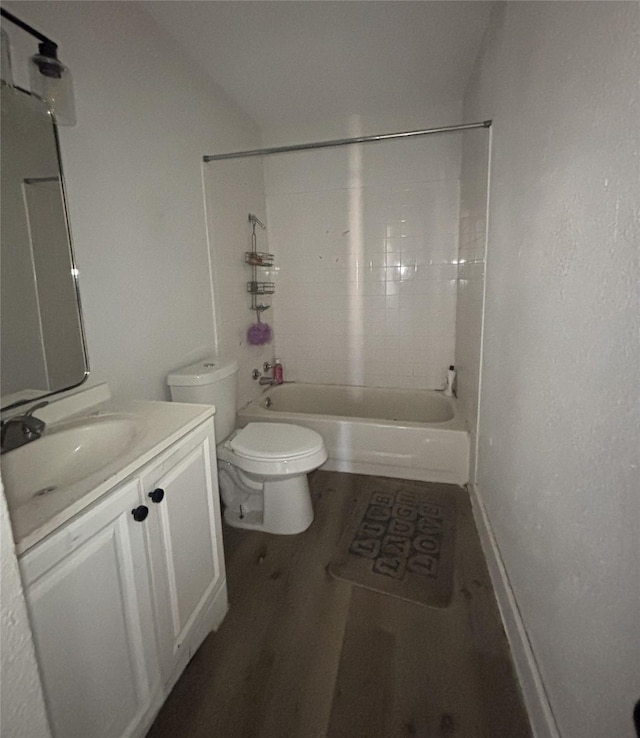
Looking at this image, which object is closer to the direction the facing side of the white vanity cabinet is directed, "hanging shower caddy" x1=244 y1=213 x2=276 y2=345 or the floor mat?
the floor mat

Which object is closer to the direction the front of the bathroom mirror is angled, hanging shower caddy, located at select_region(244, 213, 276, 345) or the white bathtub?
the white bathtub

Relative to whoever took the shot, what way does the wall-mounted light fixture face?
facing the viewer and to the right of the viewer

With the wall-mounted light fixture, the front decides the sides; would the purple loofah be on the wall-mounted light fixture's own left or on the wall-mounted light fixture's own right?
on the wall-mounted light fixture's own left

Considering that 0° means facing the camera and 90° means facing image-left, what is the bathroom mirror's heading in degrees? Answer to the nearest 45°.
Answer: approximately 315°

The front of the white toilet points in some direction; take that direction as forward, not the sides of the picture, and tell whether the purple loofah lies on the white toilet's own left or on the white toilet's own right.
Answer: on the white toilet's own left

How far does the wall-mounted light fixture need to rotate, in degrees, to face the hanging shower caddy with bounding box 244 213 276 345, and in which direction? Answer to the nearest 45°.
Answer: approximately 90° to its left
